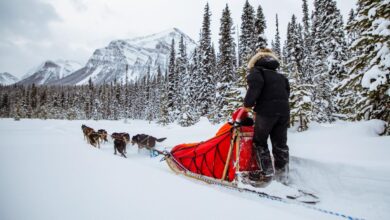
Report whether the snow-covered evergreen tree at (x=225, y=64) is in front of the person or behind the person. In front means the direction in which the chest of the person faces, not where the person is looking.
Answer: in front

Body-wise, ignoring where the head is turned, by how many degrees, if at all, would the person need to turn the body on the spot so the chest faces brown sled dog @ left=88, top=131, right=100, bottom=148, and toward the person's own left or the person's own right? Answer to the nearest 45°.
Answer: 0° — they already face it

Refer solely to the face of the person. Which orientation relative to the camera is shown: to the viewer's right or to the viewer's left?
to the viewer's left

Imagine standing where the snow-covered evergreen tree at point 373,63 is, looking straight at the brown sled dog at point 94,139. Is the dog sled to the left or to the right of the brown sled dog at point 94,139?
left

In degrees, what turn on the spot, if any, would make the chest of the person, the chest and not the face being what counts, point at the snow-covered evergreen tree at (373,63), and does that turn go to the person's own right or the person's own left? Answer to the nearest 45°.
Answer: approximately 90° to the person's own right

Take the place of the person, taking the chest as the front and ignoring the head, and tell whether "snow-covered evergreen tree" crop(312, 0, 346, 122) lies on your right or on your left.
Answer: on your right

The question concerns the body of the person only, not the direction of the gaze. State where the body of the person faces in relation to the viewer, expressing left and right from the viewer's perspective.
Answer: facing away from the viewer and to the left of the viewer

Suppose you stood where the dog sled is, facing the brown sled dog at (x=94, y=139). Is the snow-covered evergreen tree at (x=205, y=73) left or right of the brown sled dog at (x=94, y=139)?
right

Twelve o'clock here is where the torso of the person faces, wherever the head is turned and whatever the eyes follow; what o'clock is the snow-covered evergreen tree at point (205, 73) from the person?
The snow-covered evergreen tree is roughly at 1 o'clock from the person.

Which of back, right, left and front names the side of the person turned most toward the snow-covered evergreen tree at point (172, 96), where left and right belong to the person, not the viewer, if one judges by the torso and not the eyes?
front
